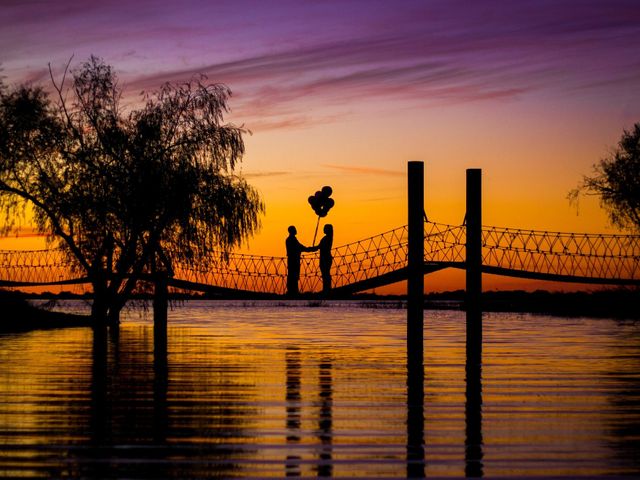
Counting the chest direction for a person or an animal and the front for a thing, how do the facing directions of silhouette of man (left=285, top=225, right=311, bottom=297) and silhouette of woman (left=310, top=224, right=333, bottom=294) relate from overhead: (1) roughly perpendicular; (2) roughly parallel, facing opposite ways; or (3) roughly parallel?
roughly parallel, facing opposite ways

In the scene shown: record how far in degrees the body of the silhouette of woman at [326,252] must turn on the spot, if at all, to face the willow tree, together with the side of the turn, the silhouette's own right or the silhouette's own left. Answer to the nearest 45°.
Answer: approximately 45° to the silhouette's own right

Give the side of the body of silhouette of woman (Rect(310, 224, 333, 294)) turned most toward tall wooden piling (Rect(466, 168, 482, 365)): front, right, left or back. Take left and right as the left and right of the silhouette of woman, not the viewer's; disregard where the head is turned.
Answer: back

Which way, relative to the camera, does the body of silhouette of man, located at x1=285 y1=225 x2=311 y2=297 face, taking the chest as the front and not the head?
to the viewer's right

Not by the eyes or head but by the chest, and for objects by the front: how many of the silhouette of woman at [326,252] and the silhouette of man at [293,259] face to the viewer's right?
1

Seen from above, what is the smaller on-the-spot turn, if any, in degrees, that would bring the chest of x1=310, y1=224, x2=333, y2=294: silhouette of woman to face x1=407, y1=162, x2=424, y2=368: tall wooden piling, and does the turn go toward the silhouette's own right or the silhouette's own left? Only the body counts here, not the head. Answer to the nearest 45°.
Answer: approximately 180°

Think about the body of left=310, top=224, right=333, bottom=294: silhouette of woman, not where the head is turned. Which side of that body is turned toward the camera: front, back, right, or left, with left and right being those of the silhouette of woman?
left

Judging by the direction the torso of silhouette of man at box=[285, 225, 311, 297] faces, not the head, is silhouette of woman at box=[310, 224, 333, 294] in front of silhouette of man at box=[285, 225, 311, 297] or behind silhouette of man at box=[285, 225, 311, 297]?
in front

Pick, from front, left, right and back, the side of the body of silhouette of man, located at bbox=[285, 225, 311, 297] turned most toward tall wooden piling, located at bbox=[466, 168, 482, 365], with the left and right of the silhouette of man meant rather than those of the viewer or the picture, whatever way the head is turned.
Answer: front

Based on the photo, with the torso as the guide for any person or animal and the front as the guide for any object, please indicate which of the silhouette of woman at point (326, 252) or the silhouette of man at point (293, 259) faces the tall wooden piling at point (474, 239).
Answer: the silhouette of man at point (293, 259)

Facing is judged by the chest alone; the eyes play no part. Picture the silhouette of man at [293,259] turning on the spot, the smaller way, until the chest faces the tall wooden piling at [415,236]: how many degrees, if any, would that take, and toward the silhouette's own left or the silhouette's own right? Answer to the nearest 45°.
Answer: approximately 45° to the silhouette's own right

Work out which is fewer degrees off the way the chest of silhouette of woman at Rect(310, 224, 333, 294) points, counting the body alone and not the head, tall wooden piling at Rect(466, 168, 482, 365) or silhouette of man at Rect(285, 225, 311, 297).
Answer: the silhouette of man

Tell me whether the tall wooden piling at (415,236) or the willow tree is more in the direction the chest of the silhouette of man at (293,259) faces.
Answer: the tall wooden piling

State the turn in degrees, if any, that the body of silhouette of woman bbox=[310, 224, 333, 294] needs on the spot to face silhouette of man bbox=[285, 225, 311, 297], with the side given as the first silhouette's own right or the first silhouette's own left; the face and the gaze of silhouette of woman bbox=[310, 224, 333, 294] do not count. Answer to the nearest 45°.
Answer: approximately 45° to the first silhouette's own right

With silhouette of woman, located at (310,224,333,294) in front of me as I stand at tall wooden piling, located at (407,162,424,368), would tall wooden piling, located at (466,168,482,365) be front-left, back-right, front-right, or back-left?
back-right
